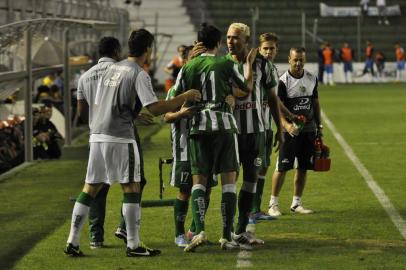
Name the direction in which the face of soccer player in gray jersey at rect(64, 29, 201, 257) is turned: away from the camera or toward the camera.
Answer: away from the camera

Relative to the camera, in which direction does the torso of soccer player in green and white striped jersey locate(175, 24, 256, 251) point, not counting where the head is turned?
away from the camera

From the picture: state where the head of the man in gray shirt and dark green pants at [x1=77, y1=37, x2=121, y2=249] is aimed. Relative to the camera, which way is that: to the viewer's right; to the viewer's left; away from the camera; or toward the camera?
away from the camera

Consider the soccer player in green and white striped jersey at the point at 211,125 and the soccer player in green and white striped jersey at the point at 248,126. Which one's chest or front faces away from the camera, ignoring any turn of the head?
the soccer player in green and white striped jersey at the point at 211,125

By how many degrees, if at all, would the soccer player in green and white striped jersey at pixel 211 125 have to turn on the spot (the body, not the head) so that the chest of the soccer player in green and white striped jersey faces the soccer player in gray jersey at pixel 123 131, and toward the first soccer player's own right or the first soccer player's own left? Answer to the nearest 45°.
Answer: approximately 90° to the first soccer player's own left

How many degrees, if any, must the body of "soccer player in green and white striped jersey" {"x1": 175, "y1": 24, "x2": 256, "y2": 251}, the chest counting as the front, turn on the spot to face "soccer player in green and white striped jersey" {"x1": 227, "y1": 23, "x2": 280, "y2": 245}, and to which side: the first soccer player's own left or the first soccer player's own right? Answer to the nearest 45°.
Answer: approximately 45° to the first soccer player's own right

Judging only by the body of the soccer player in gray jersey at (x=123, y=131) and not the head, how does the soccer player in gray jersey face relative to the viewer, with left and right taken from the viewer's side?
facing away from the viewer and to the right of the viewer

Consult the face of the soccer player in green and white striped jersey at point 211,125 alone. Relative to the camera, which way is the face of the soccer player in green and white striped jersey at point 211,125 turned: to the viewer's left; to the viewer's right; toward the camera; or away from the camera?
away from the camera

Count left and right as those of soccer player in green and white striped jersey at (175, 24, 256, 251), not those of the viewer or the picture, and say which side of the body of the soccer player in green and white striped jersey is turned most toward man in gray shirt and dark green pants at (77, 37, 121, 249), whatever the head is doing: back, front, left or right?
left

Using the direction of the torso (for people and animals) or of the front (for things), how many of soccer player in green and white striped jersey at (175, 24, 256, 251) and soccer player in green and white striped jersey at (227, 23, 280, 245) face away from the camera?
1
